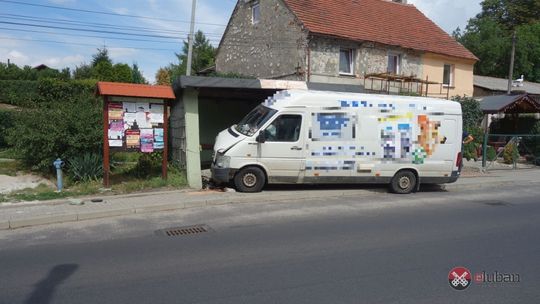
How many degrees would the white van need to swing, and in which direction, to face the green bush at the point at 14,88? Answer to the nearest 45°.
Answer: approximately 45° to its right

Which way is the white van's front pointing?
to the viewer's left

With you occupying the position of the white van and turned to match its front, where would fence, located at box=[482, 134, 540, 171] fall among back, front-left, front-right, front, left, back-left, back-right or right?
back-right

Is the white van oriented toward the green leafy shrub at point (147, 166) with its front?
yes

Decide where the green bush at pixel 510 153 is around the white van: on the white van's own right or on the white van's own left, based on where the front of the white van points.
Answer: on the white van's own right

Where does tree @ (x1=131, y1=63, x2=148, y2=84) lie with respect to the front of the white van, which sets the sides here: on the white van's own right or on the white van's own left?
on the white van's own right

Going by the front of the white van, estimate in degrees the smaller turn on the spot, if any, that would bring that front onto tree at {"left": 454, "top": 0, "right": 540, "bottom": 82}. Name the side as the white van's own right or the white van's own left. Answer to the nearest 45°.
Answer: approximately 135° to the white van's own right

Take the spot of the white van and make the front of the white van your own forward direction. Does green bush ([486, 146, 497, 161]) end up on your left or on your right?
on your right

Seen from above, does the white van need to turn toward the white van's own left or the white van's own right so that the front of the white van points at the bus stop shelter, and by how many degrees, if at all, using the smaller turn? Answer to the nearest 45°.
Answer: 0° — it already faces it

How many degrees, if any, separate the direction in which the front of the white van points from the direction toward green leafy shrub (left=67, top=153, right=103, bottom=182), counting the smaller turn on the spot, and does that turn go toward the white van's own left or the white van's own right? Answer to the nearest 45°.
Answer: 0° — it already faces it

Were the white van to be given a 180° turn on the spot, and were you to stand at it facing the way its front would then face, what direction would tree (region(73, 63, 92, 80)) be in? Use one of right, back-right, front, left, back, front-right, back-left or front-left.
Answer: back-left

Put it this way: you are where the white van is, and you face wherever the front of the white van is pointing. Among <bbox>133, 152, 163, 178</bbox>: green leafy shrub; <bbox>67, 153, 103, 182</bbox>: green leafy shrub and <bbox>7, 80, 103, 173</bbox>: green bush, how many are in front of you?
3

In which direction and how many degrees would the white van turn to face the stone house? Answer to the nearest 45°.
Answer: approximately 90° to its right
